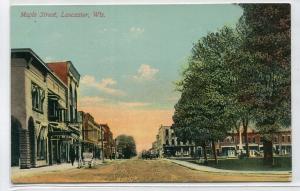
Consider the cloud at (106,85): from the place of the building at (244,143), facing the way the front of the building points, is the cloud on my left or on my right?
on my right
